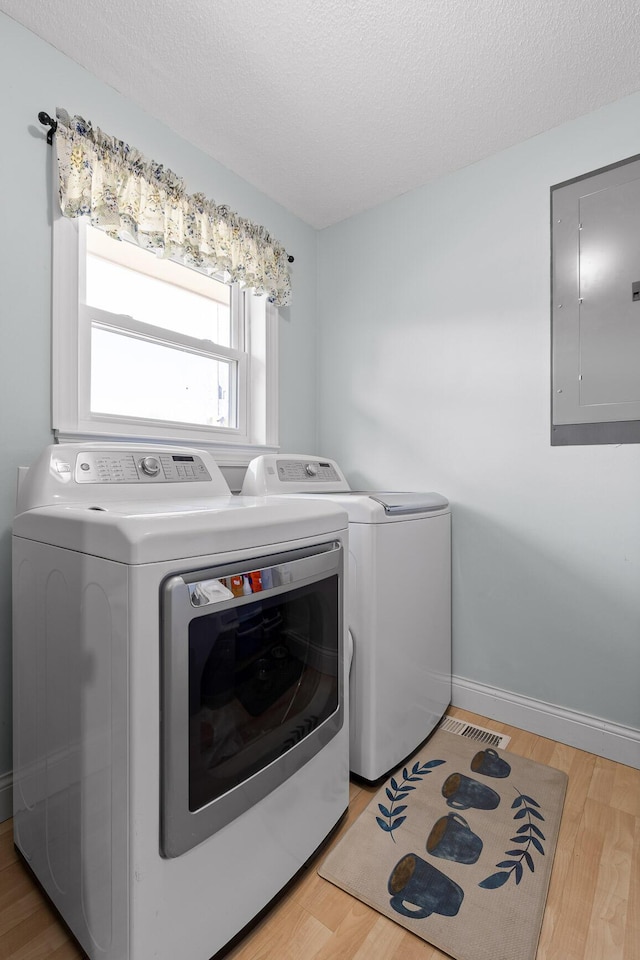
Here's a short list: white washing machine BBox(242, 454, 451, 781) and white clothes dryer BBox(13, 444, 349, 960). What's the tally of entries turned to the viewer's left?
0

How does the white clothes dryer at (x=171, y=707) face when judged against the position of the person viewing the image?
facing the viewer and to the right of the viewer

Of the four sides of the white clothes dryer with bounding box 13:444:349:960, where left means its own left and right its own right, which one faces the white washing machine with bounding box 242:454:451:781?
left

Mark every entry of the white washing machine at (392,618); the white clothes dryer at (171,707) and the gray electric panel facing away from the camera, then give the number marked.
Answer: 0

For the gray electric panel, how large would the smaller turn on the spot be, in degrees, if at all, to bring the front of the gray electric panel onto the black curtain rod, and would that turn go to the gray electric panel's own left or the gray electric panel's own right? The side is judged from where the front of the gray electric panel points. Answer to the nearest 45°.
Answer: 0° — it already faces it

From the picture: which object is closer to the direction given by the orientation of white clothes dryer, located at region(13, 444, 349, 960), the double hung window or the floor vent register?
the floor vent register

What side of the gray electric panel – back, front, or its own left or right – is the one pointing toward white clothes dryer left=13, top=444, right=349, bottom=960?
front

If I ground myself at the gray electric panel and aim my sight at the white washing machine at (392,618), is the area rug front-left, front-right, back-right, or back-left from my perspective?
front-left

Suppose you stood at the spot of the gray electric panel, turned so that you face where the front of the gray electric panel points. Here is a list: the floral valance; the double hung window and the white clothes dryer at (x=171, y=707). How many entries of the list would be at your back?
0

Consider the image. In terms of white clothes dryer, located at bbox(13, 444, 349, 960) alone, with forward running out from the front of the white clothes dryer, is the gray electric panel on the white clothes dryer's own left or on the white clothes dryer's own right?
on the white clothes dryer's own left

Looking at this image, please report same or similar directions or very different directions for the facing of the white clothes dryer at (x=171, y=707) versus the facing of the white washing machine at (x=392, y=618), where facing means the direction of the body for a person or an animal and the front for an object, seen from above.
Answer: same or similar directions
